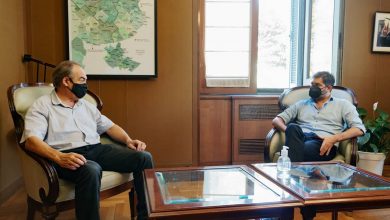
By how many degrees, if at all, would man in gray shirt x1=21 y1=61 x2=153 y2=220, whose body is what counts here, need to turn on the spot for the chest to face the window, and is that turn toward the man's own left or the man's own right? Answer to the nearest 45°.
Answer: approximately 90° to the man's own left

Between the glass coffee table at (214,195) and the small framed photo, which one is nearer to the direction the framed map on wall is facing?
the glass coffee table

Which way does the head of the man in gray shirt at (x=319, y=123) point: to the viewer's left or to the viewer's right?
to the viewer's left

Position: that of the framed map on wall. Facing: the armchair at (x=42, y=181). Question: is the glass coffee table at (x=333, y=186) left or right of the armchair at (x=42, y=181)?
left

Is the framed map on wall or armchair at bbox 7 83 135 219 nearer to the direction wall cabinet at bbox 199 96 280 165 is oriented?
the armchair

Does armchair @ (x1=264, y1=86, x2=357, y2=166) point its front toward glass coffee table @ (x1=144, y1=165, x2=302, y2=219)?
yes

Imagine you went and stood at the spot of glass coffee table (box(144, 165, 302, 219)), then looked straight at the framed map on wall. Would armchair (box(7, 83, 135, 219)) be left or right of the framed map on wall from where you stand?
left

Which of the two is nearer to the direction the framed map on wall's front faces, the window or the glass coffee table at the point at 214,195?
the glass coffee table

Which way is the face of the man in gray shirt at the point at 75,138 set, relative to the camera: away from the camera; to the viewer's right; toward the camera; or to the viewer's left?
to the viewer's right

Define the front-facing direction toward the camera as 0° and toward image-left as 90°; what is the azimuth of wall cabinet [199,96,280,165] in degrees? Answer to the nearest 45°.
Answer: approximately 0°

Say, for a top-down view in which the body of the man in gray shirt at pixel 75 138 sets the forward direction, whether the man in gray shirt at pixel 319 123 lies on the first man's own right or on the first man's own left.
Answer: on the first man's own left
